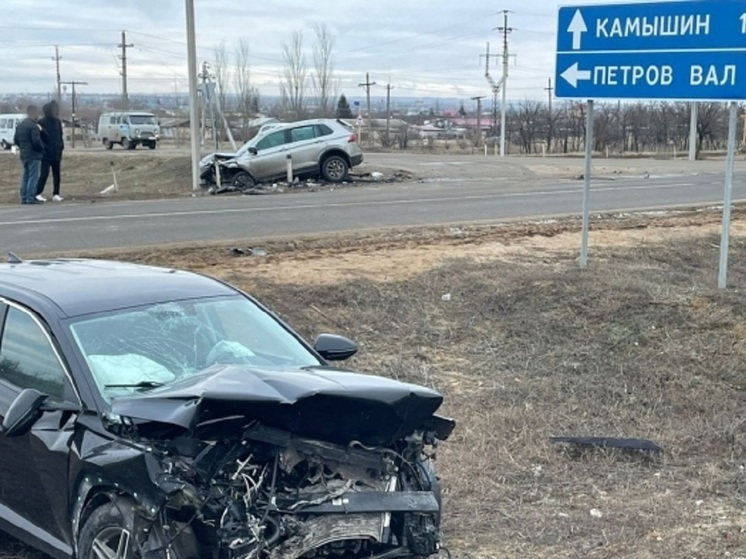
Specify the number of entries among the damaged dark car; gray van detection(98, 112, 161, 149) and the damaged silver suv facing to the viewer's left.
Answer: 1

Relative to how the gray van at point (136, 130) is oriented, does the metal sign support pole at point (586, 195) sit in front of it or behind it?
in front

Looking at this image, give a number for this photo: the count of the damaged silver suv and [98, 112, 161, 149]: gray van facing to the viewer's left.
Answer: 1

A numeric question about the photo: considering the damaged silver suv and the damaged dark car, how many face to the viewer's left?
1

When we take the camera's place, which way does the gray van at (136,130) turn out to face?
facing the viewer and to the right of the viewer

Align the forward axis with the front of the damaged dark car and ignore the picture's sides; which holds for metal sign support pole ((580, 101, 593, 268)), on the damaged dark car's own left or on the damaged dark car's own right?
on the damaged dark car's own left

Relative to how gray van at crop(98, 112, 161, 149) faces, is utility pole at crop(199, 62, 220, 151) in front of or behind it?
in front

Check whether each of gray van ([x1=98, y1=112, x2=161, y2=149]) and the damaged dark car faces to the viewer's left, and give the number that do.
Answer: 0

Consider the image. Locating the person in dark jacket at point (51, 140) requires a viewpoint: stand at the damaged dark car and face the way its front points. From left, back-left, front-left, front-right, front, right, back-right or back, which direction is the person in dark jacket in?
back-left

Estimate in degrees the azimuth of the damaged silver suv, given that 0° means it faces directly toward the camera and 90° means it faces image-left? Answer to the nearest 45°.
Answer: approximately 90°

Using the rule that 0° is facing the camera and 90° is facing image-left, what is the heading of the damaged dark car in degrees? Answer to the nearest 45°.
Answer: approximately 315°
